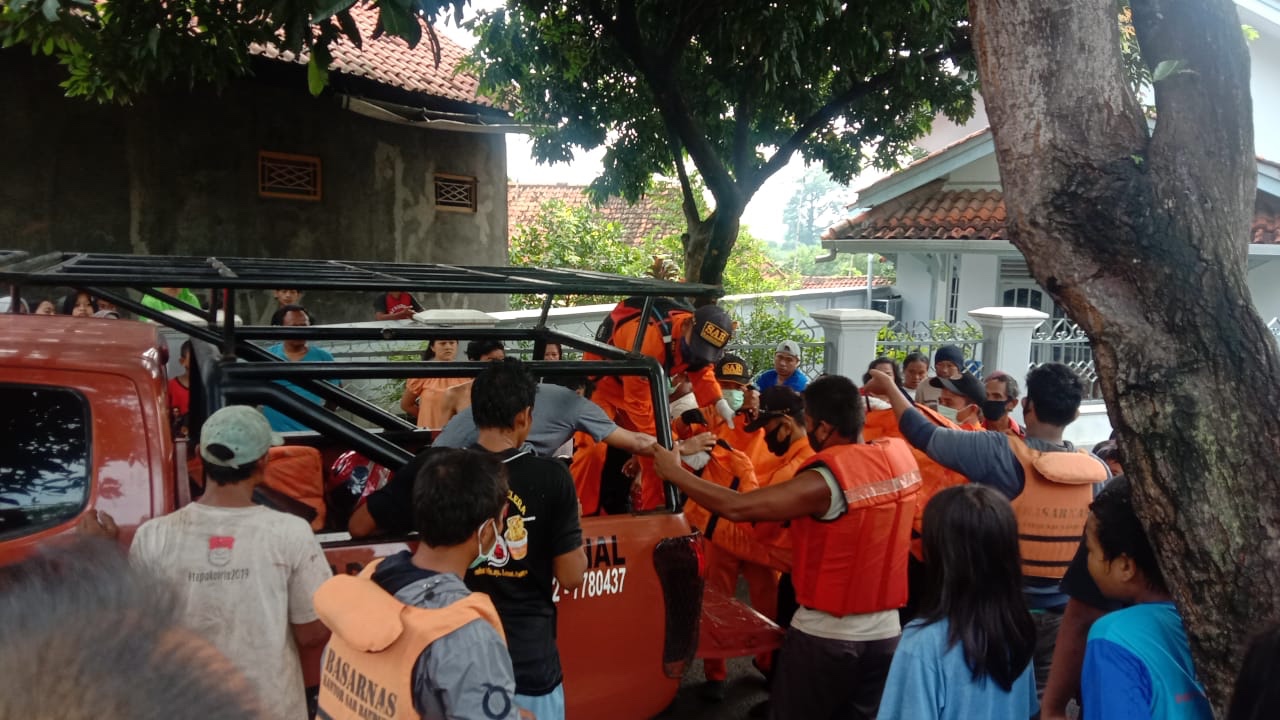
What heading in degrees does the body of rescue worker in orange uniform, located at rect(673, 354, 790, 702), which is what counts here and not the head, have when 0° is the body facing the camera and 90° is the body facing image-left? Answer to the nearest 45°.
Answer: approximately 45°

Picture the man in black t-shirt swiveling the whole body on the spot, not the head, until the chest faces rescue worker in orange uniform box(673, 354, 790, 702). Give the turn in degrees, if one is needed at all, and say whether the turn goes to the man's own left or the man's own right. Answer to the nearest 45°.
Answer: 0° — they already face them

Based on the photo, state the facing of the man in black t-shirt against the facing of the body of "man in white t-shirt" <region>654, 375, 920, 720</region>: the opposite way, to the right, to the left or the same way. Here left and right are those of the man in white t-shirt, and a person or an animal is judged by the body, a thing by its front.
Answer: to the right

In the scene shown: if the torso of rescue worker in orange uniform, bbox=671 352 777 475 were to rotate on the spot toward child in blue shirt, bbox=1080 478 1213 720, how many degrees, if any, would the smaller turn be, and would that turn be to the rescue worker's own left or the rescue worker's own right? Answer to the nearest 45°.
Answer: approximately 45° to the rescue worker's own left

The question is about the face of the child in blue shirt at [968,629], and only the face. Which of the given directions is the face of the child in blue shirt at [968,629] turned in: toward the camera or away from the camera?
away from the camera

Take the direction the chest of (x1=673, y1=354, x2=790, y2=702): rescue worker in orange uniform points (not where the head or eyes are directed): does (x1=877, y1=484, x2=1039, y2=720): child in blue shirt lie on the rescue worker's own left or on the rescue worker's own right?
on the rescue worker's own left

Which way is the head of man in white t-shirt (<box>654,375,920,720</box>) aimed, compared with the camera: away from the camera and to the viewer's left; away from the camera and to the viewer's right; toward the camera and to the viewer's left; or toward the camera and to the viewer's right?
away from the camera and to the viewer's left

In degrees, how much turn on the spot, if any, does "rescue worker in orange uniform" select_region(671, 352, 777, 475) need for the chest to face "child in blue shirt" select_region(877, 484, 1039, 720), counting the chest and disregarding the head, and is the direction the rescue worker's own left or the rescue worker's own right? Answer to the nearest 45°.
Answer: approximately 45° to the rescue worker's own left

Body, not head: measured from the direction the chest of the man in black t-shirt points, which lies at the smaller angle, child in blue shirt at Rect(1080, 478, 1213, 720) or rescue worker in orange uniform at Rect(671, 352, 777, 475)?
the rescue worker in orange uniform

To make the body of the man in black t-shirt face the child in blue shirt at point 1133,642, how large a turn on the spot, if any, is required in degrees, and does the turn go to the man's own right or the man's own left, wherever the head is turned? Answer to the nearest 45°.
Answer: approximately 90° to the man's own right

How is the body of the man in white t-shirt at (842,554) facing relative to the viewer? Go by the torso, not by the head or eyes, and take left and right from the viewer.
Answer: facing away from the viewer and to the left of the viewer
